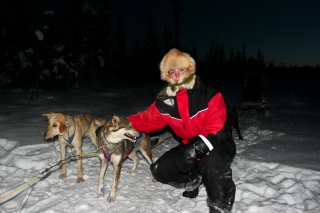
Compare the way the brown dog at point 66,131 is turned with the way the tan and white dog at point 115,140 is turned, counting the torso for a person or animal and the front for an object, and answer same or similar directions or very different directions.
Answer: same or similar directions

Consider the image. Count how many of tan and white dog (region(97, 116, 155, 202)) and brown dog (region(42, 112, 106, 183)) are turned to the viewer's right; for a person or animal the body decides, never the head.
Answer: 0

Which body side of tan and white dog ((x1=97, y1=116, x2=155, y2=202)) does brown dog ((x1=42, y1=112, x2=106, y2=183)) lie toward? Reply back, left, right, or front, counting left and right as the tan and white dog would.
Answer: right

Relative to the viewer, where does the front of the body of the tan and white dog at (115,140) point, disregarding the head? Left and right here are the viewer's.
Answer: facing the viewer and to the left of the viewer

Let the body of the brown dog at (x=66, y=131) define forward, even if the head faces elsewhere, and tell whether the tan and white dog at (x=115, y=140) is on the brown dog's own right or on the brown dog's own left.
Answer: on the brown dog's own left
